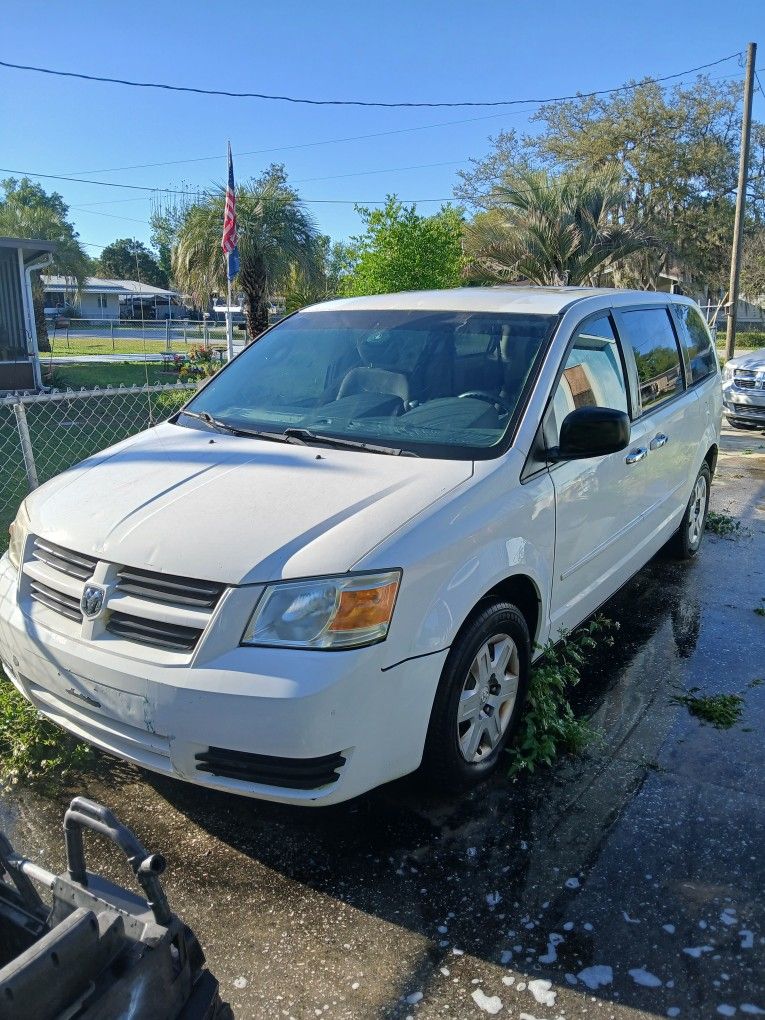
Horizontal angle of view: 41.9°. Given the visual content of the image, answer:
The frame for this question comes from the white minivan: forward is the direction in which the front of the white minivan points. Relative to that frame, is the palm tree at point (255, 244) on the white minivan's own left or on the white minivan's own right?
on the white minivan's own right

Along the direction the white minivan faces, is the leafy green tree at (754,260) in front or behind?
behind

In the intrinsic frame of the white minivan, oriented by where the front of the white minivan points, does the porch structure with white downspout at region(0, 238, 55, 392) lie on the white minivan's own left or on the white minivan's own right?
on the white minivan's own right

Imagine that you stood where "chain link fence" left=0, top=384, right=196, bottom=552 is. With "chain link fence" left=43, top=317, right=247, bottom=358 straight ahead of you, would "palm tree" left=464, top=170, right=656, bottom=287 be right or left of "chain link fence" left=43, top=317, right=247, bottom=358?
right

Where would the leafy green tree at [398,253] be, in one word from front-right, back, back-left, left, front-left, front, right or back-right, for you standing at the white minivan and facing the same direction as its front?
back-right

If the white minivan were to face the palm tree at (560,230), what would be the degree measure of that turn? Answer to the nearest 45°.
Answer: approximately 135° to its right

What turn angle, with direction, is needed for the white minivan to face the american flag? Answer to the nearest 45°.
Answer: approximately 135° to its right

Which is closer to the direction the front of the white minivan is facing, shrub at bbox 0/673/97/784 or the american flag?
the shrub

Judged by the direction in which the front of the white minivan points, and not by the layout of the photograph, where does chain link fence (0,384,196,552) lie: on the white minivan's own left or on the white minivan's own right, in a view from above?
on the white minivan's own right

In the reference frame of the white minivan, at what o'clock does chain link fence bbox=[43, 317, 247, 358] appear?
The chain link fence is roughly at 4 o'clock from the white minivan.

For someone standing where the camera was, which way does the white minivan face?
facing the viewer and to the left of the viewer

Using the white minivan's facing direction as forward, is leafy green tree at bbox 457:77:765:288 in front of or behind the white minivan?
behind
